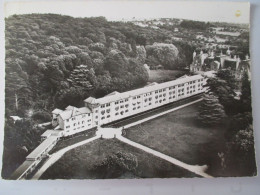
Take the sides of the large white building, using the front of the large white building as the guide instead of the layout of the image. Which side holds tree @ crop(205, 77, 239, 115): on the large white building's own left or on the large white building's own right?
on the large white building's own left

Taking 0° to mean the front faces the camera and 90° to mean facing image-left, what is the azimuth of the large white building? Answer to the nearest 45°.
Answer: approximately 315°

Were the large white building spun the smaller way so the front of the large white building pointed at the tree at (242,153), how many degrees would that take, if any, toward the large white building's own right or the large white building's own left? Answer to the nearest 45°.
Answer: approximately 45° to the large white building's own left
